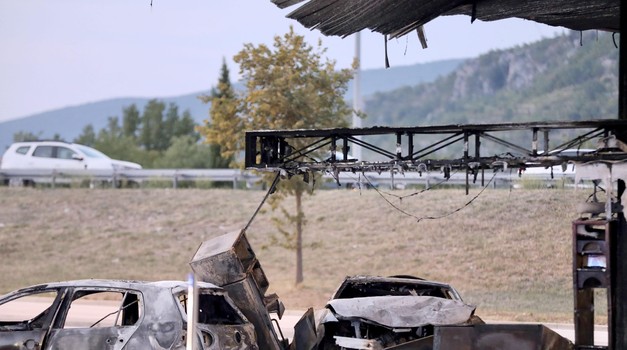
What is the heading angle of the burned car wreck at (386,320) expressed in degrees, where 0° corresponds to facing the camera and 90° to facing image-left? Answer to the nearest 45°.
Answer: approximately 0°
